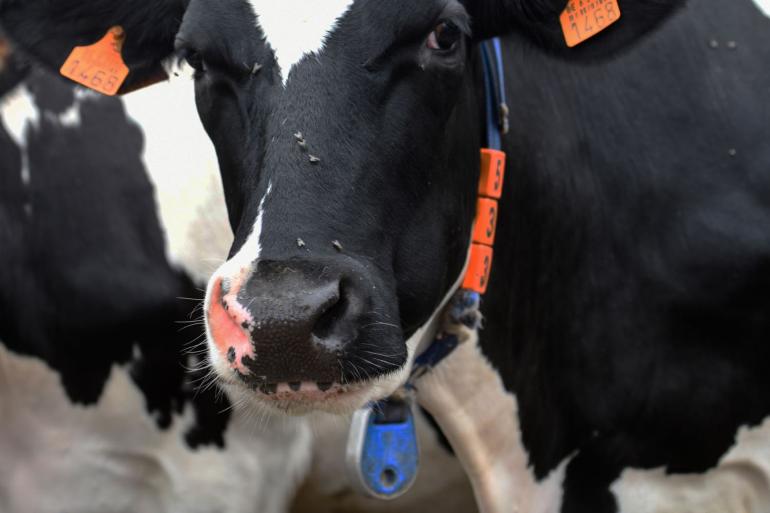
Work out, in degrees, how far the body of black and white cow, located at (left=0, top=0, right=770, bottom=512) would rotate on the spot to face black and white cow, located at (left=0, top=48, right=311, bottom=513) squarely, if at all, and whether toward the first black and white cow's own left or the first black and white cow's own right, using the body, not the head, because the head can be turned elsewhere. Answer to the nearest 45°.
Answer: approximately 45° to the first black and white cow's own right

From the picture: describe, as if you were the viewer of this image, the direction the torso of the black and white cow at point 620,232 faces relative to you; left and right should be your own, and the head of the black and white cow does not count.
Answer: facing the viewer and to the left of the viewer
